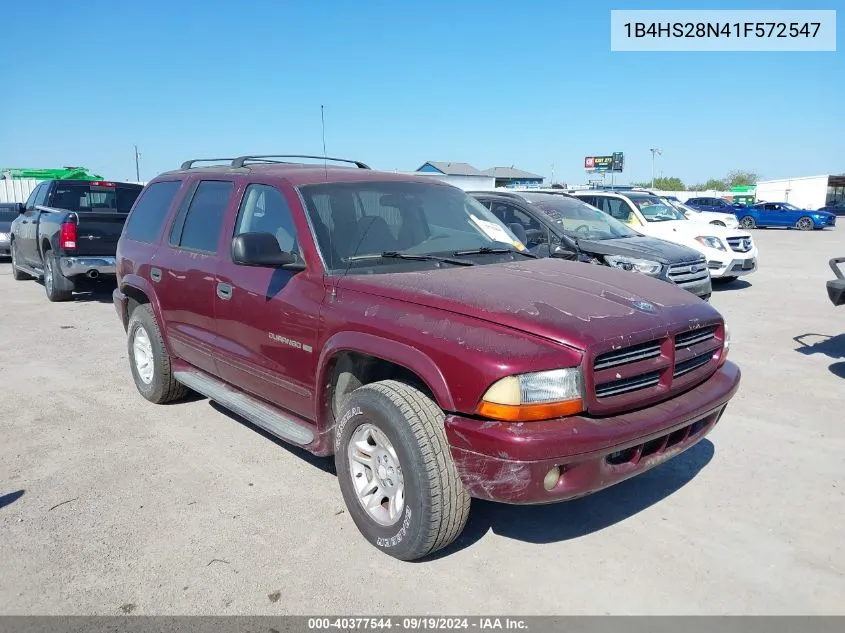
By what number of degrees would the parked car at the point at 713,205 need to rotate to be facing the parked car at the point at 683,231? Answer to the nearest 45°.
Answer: approximately 45° to its right

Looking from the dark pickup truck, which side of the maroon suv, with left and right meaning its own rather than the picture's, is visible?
back

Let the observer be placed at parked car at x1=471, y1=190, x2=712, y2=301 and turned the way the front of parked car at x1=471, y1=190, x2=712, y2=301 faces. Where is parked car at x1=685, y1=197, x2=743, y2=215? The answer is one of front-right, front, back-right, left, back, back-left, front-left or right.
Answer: back-left

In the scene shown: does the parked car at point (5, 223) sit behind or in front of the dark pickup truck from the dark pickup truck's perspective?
in front

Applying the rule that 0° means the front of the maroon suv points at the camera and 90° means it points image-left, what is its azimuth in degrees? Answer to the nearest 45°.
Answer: approximately 315°

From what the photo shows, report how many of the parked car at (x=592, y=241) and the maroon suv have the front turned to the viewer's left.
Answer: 0

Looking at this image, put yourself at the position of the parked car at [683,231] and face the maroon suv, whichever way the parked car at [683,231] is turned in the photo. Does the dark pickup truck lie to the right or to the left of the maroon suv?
right

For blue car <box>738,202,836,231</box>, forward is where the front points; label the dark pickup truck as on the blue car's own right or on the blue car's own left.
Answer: on the blue car's own right

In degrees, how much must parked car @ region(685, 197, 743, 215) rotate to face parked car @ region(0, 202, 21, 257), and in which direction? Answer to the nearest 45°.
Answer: approximately 90° to its right
